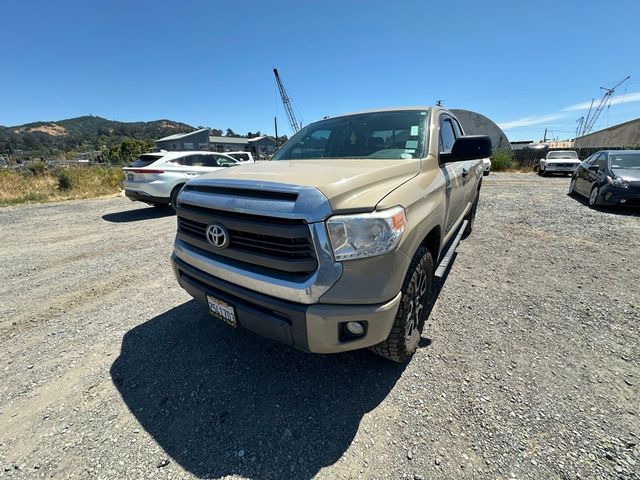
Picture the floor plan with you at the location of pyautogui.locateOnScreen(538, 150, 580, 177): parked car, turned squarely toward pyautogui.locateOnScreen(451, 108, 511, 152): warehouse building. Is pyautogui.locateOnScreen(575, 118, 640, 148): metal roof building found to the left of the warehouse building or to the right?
right

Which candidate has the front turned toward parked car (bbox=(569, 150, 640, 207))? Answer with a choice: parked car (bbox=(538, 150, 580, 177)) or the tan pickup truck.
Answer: parked car (bbox=(538, 150, 580, 177))

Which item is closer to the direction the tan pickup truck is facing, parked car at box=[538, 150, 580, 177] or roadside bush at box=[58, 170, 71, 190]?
the roadside bush

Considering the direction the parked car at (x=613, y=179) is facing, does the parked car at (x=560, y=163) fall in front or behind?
behind

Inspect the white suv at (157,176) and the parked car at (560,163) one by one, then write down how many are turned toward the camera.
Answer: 1

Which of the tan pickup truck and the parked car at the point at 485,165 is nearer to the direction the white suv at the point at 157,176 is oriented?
the parked car

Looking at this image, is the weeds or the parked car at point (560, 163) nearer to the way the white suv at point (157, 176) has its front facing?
the parked car

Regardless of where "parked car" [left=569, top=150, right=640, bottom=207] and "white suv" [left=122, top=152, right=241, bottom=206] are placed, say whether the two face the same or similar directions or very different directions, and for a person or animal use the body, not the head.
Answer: very different directions

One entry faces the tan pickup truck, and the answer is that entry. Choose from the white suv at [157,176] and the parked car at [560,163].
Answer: the parked car

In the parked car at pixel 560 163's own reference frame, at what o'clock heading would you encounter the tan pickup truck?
The tan pickup truck is roughly at 12 o'clock from the parked car.

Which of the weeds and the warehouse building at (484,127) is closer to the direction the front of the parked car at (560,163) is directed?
the weeds

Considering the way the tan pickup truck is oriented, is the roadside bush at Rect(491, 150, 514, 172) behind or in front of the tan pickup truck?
behind

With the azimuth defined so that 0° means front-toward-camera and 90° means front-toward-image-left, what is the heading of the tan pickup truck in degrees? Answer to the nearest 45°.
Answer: approximately 45°

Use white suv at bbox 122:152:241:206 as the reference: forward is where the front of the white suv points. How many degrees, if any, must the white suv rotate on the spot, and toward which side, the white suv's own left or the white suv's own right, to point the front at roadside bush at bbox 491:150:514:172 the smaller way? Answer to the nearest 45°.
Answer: approximately 45° to the white suv's own right

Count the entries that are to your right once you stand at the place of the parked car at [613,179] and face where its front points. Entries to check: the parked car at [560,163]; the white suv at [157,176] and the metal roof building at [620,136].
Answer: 1

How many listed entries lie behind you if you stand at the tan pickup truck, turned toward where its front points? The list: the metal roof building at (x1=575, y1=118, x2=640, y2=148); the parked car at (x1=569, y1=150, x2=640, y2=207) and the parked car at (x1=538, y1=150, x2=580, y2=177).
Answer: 3
